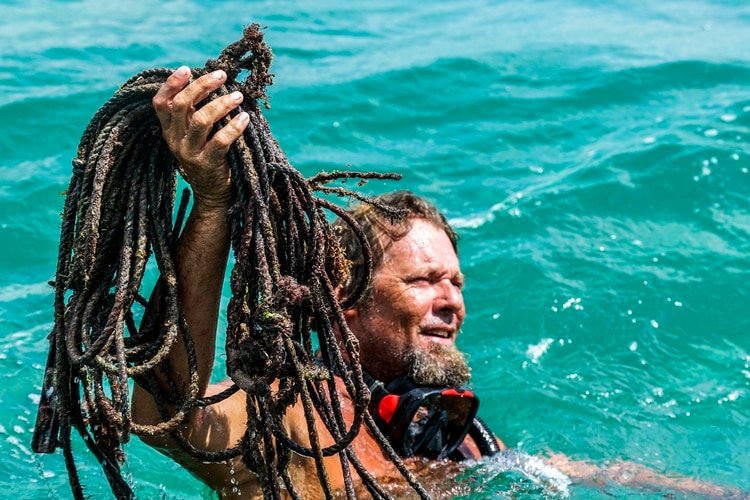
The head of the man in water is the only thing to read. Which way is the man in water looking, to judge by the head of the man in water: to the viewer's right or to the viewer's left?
to the viewer's right

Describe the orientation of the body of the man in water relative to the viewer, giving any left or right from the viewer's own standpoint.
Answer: facing the viewer and to the right of the viewer
